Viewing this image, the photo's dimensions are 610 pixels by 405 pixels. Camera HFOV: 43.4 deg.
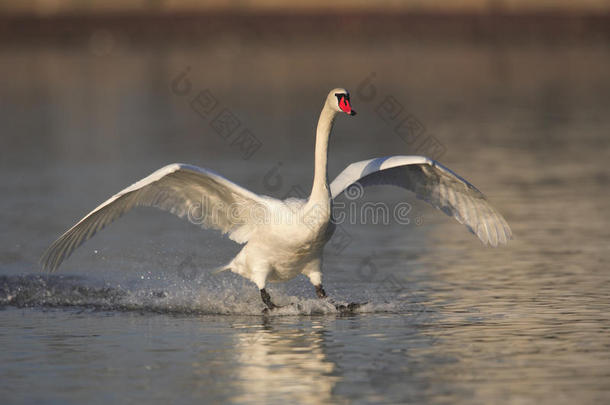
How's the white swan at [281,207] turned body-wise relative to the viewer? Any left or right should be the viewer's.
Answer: facing the viewer and to the right of the viewer
